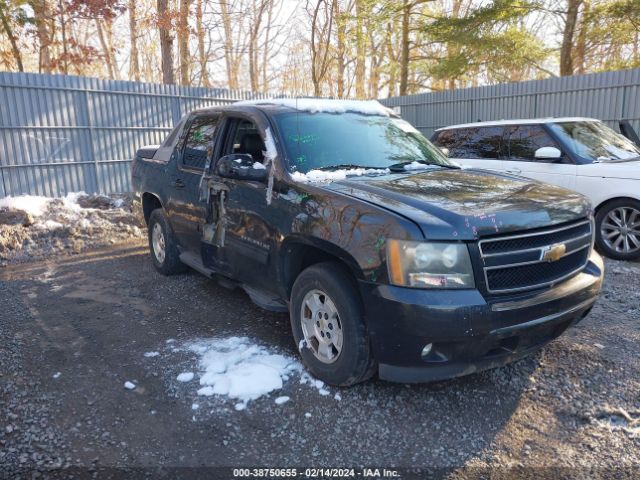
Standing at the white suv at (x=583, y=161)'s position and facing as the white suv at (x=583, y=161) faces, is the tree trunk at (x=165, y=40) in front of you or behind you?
behind

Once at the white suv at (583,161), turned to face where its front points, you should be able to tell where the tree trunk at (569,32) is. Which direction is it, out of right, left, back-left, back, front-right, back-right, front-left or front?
back-left

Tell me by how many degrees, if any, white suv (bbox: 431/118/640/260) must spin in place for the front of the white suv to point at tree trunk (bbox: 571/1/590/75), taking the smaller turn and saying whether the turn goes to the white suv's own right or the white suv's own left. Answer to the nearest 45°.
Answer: approximately 135° to the white suv's own left

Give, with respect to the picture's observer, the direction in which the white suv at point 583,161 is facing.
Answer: facing the viewer and to the right of the viewer

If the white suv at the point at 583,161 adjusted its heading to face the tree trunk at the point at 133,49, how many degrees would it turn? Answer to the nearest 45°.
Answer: approximately 180°

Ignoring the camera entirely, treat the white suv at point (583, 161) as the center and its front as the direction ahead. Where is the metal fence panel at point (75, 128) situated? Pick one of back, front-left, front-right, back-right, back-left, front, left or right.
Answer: back-right

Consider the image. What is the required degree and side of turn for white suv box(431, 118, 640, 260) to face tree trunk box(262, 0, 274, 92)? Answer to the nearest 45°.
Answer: approximately 180°
